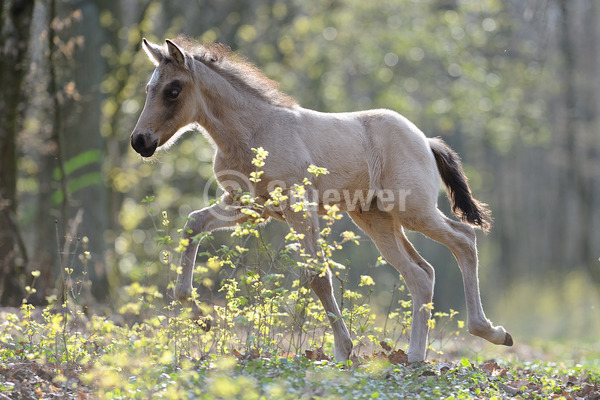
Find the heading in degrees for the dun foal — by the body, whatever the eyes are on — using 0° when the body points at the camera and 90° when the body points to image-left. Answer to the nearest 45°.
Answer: approximately 90°

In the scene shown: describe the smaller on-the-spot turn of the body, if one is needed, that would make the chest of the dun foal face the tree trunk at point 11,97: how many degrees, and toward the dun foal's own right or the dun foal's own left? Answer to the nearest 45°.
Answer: approximately 45° to the dun foal's own right
